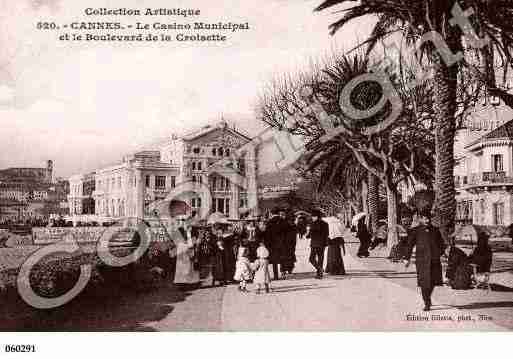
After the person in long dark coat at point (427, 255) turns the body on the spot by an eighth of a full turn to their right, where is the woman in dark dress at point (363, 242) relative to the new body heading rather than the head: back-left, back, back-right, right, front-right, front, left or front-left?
back-right

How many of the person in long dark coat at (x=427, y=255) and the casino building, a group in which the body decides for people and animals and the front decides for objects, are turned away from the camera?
0

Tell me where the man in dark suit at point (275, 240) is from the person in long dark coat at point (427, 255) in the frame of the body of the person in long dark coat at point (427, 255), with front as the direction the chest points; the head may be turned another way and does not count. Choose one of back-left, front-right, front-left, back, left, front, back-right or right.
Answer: back-right

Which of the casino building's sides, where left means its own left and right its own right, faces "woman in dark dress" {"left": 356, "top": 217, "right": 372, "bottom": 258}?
front

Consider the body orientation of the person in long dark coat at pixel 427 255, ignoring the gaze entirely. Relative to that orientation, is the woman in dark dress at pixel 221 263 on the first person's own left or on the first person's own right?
on the first person's own right

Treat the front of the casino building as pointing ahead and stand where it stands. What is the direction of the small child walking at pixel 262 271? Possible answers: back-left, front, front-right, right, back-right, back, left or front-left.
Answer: front-right

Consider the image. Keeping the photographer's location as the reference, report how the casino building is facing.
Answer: facing the viewer and to the right of the viewer

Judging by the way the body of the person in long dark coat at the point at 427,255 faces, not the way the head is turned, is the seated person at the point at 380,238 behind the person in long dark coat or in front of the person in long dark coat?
behind

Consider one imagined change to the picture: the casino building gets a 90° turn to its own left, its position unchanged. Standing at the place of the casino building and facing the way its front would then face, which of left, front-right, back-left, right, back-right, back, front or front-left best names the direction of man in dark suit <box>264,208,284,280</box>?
back-right

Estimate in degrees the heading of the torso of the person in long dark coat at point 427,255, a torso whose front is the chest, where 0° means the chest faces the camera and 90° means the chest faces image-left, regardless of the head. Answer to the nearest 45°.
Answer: approximately 0°
